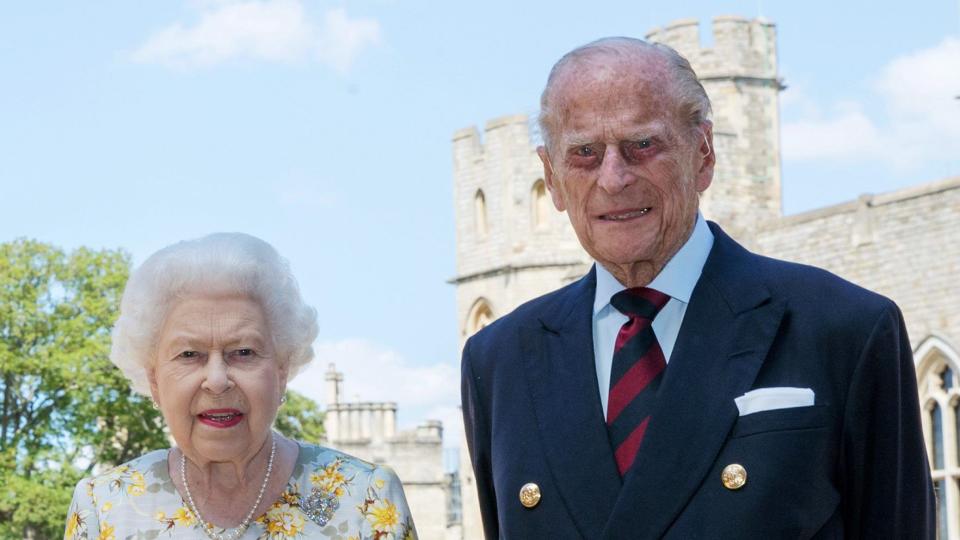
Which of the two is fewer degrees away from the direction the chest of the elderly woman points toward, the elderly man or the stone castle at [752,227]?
the elderly man

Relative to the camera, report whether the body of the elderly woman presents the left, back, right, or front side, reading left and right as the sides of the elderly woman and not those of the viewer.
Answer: front

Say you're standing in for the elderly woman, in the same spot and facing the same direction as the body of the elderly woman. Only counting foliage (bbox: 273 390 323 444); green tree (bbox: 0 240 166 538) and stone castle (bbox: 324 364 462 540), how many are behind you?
3

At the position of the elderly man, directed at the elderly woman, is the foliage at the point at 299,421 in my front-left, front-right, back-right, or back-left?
front-right

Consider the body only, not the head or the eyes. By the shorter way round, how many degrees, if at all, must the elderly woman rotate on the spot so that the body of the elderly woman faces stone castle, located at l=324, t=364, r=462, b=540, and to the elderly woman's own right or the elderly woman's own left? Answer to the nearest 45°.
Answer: approximately 180°

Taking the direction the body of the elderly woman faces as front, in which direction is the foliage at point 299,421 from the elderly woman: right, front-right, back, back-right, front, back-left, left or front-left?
back

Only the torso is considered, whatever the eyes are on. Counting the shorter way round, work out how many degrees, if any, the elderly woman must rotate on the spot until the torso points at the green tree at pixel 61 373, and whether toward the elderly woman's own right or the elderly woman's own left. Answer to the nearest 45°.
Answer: approximately 180°

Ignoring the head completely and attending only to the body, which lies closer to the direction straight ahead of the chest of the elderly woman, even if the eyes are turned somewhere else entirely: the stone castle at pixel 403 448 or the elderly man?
the elderly man

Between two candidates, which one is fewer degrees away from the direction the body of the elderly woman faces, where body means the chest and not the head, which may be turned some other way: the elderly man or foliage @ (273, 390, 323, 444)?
the elderly man
